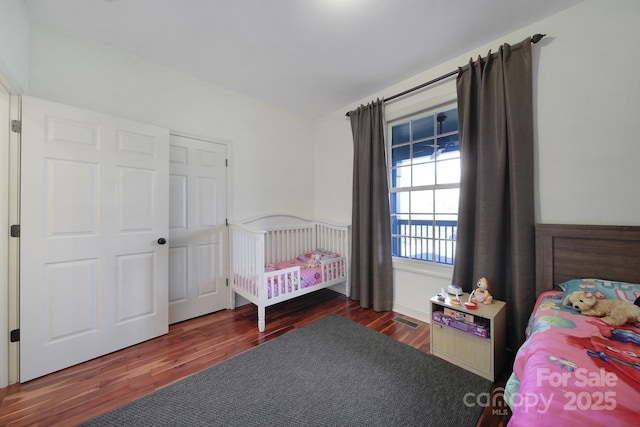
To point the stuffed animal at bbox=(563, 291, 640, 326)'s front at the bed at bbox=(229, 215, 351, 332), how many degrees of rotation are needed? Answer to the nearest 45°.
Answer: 0° — it already faces it

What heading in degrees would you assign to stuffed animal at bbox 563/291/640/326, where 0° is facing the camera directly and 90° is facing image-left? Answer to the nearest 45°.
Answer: approximately 90°

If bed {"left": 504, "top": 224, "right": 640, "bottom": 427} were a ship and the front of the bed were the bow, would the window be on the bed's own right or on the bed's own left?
on the bed's own right

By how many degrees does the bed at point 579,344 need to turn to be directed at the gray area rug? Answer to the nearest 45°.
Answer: approximately 45° to its right

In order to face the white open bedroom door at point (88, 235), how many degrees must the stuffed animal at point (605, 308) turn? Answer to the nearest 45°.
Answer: approximately 45° to its left

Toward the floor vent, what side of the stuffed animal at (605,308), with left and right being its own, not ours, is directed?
front
